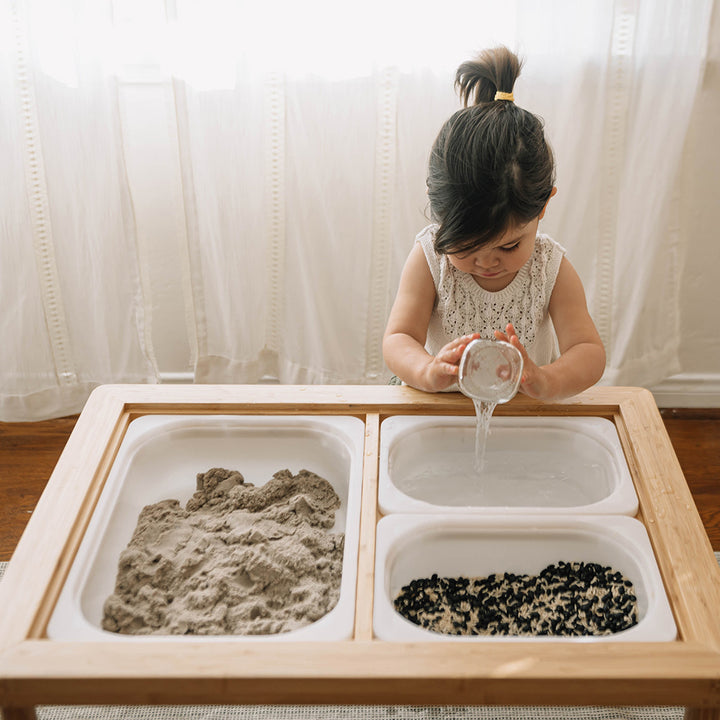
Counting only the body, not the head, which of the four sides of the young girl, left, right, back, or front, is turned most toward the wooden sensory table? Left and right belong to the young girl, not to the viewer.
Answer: front

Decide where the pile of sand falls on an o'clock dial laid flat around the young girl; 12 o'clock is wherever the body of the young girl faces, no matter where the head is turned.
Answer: The pile of sand is roughly at 1 o'clock from the young girl.

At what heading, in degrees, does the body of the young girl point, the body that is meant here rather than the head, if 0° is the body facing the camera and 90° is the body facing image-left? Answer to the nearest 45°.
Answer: approximately 0°
